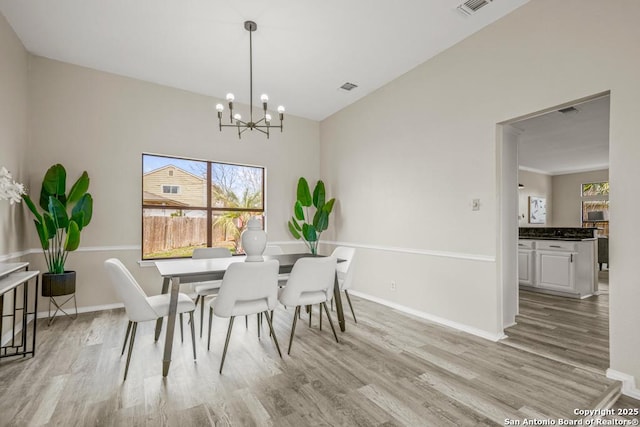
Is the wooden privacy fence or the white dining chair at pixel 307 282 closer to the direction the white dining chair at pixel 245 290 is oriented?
the wooden privacy fence

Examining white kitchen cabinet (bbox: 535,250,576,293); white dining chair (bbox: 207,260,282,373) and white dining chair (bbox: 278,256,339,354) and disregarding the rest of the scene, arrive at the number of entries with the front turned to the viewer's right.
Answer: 0

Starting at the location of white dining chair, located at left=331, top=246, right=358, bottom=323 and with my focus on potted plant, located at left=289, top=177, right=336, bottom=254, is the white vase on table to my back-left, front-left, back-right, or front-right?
back-left

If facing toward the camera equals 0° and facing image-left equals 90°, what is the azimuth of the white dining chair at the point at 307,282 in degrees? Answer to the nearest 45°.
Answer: approximately 135°

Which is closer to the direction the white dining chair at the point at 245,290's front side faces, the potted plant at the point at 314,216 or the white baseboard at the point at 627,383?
the potted plant

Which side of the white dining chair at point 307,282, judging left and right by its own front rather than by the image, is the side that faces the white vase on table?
front

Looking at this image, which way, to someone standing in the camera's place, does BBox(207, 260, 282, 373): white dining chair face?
facing away from the viewer and to the left of the viewer

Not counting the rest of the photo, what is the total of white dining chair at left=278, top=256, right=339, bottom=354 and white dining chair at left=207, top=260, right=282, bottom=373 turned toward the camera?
0

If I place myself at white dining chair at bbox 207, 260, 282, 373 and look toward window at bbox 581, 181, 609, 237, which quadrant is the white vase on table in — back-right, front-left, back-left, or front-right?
front-left

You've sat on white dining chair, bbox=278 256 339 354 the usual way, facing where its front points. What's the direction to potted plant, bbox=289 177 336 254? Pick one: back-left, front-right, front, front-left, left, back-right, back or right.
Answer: front-right

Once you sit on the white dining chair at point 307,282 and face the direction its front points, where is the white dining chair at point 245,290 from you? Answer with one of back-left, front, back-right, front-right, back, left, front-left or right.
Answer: left

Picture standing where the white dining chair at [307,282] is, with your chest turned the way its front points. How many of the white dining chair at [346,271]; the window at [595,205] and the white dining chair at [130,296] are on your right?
2

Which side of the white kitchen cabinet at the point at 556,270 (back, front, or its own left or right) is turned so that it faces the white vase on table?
front

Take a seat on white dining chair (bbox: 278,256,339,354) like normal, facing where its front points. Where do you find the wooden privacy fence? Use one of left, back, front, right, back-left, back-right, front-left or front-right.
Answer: front

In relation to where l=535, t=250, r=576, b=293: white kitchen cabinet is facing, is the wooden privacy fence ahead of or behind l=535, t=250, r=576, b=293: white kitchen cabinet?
ahead

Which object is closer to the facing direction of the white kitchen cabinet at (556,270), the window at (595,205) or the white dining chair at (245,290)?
the white dining chair

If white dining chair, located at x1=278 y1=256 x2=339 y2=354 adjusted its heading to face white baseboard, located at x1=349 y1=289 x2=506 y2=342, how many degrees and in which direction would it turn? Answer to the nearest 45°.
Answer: approximately 90° to its right

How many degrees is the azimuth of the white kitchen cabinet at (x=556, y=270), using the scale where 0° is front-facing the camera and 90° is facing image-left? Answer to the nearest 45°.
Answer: approximately 45°

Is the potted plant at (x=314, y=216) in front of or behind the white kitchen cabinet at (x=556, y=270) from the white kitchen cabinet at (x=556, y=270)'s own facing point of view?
in front

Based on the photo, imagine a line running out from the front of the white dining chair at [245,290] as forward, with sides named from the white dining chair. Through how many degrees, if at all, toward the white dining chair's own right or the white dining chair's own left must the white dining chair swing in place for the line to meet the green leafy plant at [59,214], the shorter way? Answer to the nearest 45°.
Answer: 0° — it already faces it
